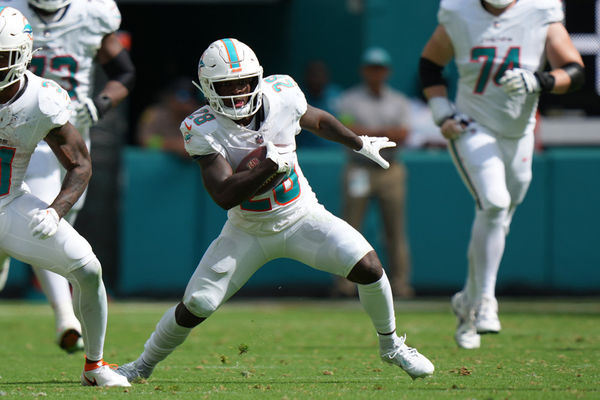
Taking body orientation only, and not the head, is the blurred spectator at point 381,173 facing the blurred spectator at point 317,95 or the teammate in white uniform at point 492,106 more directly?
the teammate in white uniform

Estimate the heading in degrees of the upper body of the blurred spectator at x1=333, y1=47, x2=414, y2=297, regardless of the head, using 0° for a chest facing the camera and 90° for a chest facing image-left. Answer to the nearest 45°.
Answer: approximately 0°

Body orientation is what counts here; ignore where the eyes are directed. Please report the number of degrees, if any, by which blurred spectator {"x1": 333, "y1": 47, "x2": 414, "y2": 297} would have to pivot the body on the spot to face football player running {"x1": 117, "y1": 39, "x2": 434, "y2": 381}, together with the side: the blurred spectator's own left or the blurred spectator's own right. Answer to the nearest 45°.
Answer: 0° — they already face them

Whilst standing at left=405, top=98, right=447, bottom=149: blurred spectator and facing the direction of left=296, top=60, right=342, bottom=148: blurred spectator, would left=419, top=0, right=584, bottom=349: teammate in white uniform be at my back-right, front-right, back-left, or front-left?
back-left

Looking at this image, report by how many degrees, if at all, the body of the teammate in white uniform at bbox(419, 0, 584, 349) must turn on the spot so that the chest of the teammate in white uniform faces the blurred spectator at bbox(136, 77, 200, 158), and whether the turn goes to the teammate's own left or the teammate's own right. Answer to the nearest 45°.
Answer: approximately 135° to the teammate's own right

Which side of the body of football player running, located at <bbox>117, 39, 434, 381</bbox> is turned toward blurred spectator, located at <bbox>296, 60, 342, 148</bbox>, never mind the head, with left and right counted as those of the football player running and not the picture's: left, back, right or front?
back

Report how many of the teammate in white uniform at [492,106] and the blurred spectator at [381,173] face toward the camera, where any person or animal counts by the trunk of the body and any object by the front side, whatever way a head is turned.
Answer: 2

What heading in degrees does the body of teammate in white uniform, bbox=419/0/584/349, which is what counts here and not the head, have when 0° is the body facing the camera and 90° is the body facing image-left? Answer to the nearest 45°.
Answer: approximately 0°
